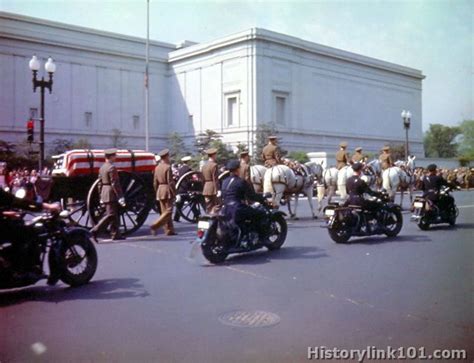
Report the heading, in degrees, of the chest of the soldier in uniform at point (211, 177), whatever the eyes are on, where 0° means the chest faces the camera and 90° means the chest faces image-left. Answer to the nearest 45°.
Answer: approximately 225°

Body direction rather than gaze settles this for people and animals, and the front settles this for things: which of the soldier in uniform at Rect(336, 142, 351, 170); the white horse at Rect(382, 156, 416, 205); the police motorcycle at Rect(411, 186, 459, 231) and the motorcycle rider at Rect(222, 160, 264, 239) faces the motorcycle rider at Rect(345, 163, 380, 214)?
the motorcycle rider at Rect(222, 160, 264, 239)

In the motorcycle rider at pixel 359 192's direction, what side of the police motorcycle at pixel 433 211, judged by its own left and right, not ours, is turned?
back

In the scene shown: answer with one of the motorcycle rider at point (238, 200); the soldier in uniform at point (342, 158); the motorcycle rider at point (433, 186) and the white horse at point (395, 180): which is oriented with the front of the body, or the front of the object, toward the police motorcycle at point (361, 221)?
the motorcycle rider at point (238, 200)

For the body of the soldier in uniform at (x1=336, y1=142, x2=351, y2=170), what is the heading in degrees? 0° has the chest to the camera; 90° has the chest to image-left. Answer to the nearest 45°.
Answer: approximately 225°

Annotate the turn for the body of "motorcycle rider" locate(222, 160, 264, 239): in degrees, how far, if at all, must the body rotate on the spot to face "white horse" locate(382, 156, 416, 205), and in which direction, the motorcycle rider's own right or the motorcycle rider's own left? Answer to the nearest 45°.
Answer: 0° — they already face it

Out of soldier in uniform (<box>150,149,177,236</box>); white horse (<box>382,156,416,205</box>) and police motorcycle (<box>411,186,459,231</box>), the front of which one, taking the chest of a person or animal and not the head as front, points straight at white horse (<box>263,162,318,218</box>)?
the soldier in uniform

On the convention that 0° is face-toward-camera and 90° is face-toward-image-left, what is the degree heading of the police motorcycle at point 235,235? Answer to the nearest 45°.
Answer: approximately 225°

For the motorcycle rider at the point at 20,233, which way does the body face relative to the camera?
to the viewer's right

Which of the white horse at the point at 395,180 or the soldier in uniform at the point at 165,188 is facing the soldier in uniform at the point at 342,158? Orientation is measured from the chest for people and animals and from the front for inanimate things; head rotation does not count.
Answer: the soldier in uniform at the point at 165,188

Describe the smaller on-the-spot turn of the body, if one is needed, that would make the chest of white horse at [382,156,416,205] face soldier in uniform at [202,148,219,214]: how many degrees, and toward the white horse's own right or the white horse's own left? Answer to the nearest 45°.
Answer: approximately 180°

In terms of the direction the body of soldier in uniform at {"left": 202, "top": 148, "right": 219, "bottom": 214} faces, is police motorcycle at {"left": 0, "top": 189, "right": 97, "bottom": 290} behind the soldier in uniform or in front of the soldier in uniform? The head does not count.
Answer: behind

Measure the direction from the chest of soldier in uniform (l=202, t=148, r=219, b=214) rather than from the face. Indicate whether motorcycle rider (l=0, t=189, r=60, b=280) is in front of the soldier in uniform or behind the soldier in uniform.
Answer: behind

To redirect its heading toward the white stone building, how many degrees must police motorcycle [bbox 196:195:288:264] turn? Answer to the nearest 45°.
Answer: approximately 45° to its left

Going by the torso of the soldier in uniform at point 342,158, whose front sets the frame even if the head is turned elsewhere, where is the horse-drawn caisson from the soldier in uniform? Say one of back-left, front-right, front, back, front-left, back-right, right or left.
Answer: back
